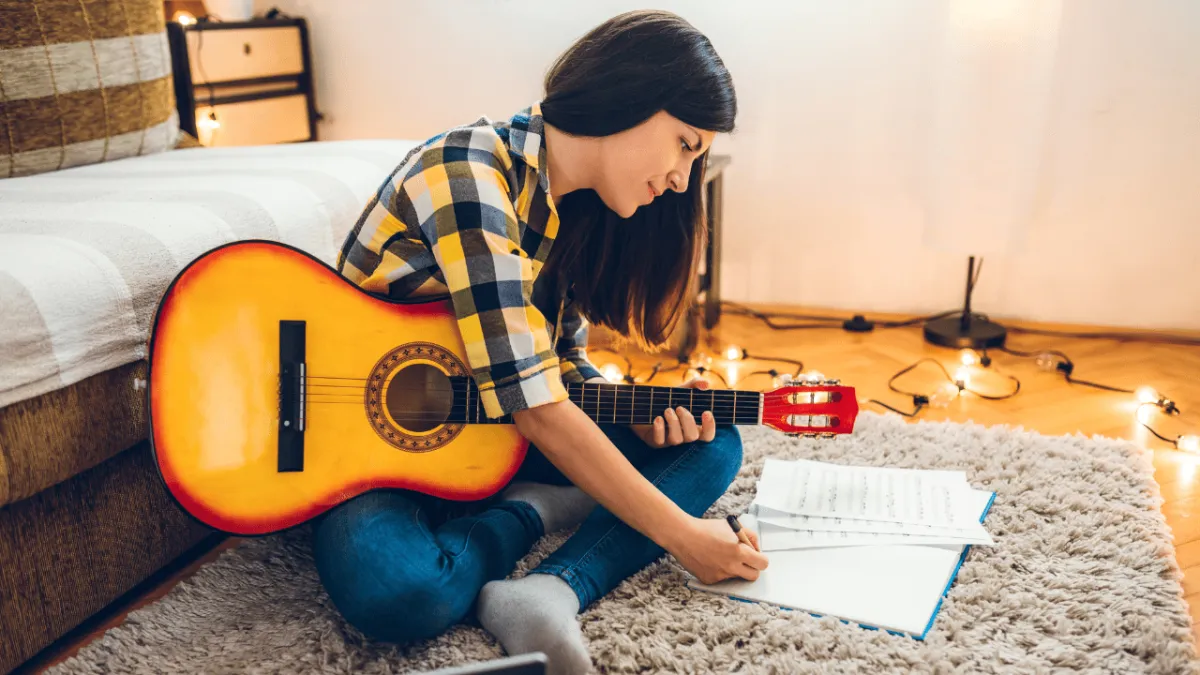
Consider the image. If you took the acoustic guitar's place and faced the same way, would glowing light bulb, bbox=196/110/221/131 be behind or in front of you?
behind

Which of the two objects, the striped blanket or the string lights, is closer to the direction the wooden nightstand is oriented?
the striped blanket

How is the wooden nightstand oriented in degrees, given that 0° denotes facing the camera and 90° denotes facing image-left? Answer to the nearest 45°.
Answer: approximately 0°

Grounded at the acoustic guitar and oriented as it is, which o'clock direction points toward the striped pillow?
The striped pillow is roughly at 5 o'clock from the acoustic guitar.

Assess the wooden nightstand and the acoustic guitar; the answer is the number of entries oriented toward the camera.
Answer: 2

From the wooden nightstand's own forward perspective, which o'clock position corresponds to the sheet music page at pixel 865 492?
The sheet music page is roughly at 11 o'clock from the wooden nightstand.

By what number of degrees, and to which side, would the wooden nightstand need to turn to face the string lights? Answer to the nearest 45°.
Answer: approximately 45° to its left

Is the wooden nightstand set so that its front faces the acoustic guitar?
yes

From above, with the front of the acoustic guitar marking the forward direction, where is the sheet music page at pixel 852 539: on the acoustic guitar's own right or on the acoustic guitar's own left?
on the acoustic guitar's own left
